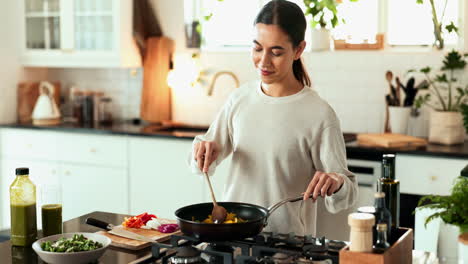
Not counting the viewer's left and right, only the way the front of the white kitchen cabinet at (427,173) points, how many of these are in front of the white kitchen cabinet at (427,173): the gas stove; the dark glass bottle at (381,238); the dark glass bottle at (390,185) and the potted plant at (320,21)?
3

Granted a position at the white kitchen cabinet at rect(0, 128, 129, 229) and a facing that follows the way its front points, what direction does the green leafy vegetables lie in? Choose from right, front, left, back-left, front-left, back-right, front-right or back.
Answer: front

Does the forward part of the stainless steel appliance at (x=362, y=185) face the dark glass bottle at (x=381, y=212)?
yes

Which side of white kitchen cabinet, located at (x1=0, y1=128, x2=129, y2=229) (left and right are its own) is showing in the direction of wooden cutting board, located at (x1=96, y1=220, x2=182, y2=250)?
front

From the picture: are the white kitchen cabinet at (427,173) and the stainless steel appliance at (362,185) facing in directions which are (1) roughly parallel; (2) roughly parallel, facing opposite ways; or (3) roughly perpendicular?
roughly parallel

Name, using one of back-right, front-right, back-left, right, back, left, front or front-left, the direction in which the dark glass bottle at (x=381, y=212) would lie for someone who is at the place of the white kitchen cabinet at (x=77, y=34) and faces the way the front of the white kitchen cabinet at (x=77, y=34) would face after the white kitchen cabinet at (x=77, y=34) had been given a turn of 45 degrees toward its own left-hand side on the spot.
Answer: front-right

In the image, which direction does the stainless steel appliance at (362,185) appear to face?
toward the camera

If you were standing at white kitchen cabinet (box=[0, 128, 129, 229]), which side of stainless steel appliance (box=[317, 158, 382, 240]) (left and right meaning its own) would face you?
right

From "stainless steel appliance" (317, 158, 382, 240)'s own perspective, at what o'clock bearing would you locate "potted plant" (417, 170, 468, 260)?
The potted plant is roughly at 12 o'clock from the stainless steel appliance.

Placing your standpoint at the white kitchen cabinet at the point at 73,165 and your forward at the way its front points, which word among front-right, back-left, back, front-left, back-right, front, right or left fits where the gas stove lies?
front

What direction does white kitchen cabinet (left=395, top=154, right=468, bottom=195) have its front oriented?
toward the camera

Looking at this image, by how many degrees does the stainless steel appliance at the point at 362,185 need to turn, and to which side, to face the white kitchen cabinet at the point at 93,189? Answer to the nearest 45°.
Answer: approximately 90° to its right

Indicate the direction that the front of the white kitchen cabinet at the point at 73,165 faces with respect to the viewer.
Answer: facing the viewer

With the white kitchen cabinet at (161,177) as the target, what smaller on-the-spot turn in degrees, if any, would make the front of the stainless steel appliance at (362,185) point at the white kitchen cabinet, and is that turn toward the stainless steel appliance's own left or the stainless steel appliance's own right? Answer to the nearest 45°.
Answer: approximately 90° to the stainless steel appliance's own right
